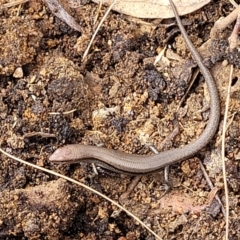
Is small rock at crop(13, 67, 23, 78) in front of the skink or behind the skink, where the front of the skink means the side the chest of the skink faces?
in front

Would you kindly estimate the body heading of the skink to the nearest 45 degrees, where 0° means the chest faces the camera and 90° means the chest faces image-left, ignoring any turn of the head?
approximately 90°
